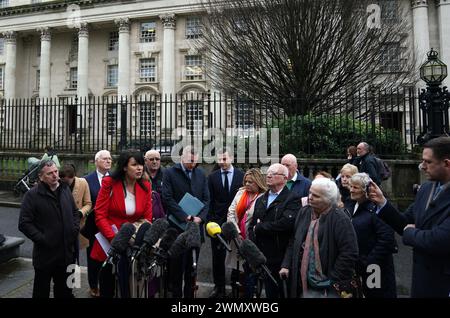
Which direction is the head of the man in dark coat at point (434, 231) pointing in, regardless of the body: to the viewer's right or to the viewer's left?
to the viewer's left

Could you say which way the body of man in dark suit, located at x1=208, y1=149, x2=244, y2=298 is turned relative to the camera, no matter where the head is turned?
toward the camera

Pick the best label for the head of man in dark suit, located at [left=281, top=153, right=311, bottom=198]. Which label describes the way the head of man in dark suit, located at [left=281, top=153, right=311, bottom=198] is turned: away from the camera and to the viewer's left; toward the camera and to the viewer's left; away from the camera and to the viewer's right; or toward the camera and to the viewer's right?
toward the camera and to the viewer's left

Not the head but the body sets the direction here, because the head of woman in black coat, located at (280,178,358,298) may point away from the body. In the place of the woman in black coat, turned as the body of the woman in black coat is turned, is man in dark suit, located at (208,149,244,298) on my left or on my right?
on my right

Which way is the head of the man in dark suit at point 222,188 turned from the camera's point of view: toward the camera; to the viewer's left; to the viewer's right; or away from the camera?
toward the camera

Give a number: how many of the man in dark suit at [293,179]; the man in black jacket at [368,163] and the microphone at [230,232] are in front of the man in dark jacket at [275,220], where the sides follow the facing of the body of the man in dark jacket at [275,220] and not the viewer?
1

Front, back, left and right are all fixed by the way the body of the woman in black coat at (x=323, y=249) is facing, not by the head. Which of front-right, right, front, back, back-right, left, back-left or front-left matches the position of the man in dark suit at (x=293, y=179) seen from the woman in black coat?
back-right

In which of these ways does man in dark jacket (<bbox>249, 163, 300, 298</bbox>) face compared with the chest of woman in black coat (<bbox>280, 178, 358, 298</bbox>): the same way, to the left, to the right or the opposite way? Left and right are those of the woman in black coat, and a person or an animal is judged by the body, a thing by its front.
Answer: the same way

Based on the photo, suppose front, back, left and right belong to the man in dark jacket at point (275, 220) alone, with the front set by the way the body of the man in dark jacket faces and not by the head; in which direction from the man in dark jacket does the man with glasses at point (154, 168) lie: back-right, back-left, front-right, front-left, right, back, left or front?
right

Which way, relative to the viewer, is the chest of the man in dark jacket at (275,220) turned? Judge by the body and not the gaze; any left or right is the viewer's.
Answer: facing the viewer and to the left of the viewer

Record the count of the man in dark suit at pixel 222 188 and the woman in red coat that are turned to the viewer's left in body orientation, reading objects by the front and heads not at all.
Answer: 0

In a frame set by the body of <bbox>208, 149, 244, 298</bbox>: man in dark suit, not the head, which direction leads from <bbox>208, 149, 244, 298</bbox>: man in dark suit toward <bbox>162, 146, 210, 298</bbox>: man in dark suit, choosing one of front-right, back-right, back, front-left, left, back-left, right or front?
front-right

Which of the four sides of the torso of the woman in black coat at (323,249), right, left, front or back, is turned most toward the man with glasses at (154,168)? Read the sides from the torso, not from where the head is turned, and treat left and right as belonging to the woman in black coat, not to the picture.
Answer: right

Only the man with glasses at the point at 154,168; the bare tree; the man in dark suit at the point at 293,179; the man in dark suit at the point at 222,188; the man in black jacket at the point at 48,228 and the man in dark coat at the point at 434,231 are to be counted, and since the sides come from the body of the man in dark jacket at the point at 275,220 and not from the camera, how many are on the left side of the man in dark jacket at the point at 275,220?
1

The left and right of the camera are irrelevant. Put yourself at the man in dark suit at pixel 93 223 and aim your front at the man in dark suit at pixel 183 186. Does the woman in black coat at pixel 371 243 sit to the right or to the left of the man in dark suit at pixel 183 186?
right
